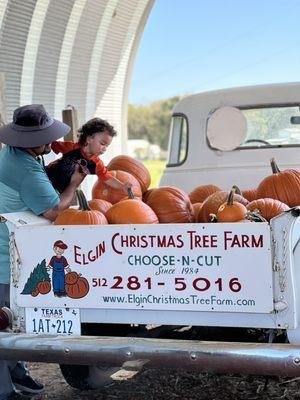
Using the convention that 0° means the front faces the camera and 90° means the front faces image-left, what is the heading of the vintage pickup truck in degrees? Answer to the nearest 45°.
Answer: approximately 225°
